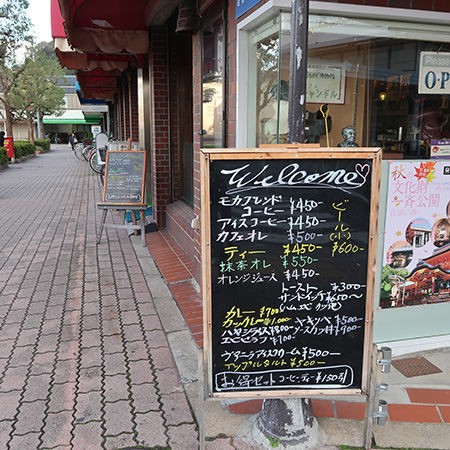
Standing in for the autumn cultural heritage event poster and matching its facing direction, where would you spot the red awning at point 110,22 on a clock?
The red awning is roughly at 4 o'clock from the autumn cultural heritage event poster.

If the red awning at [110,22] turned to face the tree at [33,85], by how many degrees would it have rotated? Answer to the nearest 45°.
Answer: approximately 90° to its right

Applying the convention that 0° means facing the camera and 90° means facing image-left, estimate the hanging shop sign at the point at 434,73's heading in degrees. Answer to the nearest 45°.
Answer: approximately 0°

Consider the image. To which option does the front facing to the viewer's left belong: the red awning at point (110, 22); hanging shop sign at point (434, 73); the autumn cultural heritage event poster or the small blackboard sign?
the red awning

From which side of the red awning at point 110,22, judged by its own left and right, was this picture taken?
left

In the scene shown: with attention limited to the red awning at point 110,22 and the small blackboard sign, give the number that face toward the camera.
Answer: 1

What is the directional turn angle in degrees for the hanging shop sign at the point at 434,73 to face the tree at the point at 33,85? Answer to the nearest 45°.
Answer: approximately 135° to its right

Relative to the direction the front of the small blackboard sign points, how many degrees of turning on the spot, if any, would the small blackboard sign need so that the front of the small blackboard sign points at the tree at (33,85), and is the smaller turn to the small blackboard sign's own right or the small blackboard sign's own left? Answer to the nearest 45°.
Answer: approximately 180°

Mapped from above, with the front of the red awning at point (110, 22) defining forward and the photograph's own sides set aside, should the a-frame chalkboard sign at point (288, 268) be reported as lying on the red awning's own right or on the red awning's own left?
on the red awning's own left
